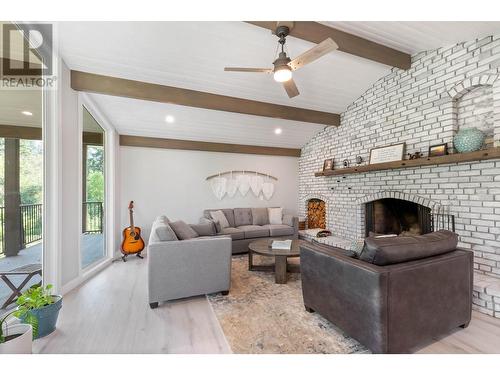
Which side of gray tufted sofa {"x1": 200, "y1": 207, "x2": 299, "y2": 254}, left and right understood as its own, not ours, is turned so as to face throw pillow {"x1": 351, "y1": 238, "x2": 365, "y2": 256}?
front

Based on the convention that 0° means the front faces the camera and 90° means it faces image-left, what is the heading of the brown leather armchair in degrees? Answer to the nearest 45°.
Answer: approximately 135°

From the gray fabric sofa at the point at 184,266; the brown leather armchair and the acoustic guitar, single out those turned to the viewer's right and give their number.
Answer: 1

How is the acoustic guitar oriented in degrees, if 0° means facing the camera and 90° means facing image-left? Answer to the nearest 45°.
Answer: approximately 0°

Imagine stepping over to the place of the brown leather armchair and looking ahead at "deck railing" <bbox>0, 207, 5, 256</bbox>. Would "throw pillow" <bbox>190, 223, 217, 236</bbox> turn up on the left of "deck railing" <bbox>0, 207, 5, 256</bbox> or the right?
right

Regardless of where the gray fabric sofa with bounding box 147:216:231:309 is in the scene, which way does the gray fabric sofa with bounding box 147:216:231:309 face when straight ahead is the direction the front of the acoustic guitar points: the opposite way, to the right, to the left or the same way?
to the left

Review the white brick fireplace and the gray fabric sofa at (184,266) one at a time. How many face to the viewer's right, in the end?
1

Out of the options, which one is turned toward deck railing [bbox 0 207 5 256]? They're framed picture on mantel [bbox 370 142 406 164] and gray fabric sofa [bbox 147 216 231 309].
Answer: the framed picture on mantel

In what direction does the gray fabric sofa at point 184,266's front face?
to the viewer's right

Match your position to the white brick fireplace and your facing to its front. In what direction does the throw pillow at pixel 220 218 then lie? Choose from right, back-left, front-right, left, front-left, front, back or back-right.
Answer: front-right

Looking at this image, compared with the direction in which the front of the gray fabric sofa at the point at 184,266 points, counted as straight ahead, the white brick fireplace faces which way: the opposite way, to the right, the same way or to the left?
the opposite way
